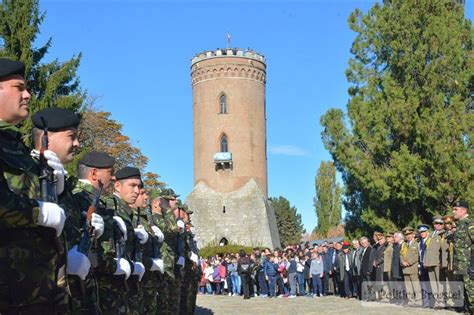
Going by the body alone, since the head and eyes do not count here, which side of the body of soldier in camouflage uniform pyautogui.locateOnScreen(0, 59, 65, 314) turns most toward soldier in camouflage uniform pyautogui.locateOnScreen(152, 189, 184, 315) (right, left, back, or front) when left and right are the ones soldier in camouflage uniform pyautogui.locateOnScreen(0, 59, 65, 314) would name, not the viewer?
left

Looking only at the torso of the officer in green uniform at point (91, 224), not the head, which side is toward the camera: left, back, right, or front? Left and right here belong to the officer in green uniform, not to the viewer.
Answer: right

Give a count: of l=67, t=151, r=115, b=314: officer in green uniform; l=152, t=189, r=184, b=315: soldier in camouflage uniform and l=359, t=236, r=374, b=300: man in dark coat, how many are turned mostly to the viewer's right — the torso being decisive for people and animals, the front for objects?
2

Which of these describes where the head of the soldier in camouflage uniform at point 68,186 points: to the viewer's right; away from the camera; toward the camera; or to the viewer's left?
to the viewer's right

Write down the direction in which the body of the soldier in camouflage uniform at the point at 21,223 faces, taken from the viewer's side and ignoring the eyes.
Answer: to the viewer's right

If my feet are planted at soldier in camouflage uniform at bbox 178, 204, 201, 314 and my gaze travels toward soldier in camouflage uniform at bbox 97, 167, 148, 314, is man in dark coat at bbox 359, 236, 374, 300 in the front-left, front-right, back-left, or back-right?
back-left

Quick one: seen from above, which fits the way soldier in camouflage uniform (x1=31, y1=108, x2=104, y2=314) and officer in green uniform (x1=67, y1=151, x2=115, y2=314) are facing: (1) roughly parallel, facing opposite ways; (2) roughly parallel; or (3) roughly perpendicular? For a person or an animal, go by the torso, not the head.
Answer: roughly parallel

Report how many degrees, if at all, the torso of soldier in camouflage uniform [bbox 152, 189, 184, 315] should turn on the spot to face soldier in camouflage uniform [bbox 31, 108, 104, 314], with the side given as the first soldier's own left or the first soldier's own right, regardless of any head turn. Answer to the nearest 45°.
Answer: approximately 90° to the first soldier's own right

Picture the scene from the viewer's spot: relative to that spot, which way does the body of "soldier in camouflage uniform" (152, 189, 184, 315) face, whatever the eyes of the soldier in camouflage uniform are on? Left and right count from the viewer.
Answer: facing to the right of the viewer

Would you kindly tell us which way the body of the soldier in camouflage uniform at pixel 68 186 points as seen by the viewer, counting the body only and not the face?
to the viewer's right

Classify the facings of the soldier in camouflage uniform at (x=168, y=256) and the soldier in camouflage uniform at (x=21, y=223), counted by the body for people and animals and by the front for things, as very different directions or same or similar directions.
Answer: same or similar directions

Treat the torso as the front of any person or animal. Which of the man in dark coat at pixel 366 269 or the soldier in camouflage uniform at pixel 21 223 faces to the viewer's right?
the soldier in camouflage uniform

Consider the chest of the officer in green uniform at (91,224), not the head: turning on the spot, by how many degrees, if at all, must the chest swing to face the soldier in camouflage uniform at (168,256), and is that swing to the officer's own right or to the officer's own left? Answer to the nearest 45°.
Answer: approximately 90° to the officer's own left
